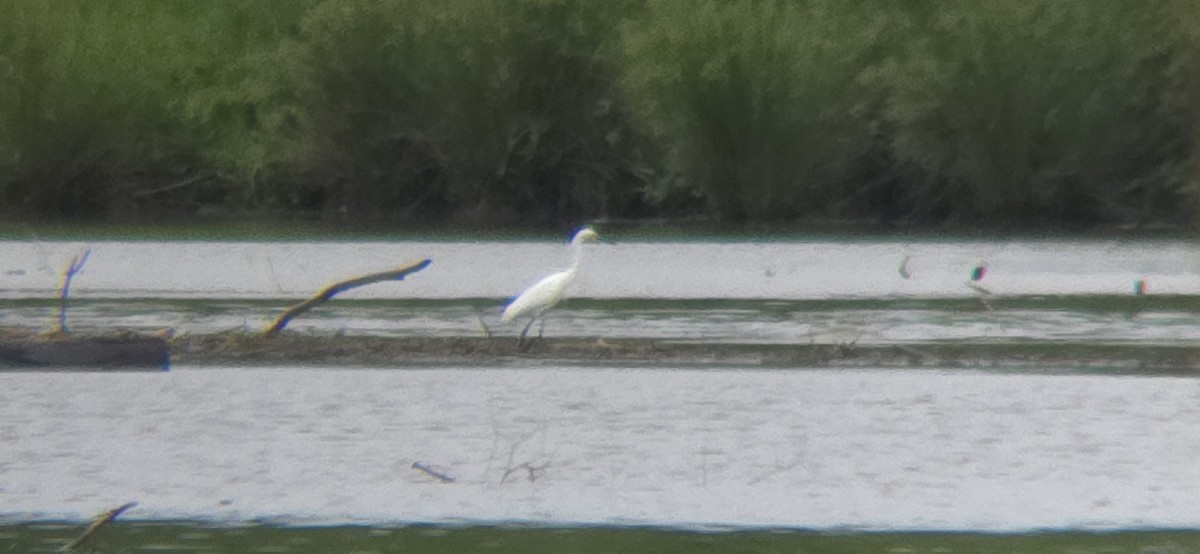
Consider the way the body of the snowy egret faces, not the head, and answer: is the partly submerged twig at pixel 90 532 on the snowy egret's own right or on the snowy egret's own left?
on the snowy egret's own right

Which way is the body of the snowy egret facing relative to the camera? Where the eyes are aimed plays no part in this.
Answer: to the viewer's right

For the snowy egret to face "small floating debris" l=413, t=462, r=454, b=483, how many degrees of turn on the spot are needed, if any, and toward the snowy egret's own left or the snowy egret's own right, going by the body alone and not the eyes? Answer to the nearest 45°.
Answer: approximately 90° to the snowy egret's own right

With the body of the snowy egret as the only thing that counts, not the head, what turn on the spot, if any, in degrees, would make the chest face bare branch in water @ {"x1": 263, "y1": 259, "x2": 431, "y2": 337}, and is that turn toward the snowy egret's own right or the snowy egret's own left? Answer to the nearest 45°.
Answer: approximately 135° to the snowy egret's own right

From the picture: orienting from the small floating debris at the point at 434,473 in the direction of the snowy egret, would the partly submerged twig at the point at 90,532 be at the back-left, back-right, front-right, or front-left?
back-left
